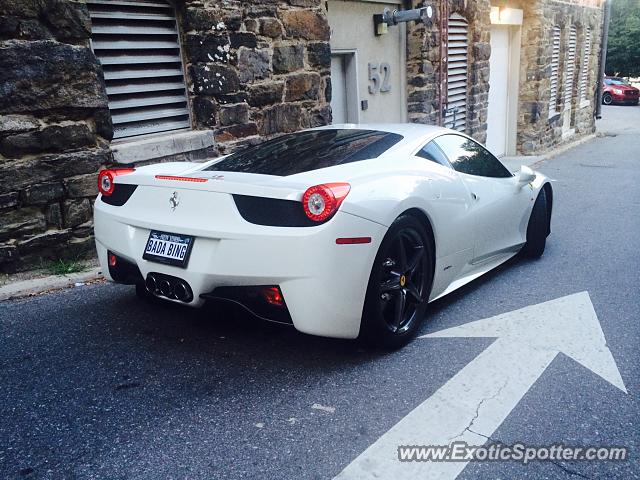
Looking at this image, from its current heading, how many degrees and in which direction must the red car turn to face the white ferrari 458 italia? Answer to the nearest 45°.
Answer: approximately 45° to its right

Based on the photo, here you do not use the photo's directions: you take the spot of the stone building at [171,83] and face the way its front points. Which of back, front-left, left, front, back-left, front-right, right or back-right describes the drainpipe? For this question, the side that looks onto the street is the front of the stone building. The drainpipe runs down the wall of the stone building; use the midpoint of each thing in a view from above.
left

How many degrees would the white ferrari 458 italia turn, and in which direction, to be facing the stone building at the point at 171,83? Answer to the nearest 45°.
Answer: approximately 90° to its left

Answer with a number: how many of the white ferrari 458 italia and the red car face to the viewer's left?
0

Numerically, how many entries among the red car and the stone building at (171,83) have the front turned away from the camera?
0

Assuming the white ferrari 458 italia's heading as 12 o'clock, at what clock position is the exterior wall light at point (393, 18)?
The exterior wall light is roughly at 11 o'clock from the white ferrari 458 italia.

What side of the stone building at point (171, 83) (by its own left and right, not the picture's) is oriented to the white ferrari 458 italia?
front

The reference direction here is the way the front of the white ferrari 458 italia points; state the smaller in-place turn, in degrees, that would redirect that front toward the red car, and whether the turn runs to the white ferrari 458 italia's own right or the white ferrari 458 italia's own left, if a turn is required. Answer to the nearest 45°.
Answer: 0° — it already faces it

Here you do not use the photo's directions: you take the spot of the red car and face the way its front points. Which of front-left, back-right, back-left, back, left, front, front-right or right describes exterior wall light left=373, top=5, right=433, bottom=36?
front-right

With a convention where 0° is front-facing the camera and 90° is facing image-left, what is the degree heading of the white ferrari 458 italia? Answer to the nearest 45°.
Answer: approximately 225°
